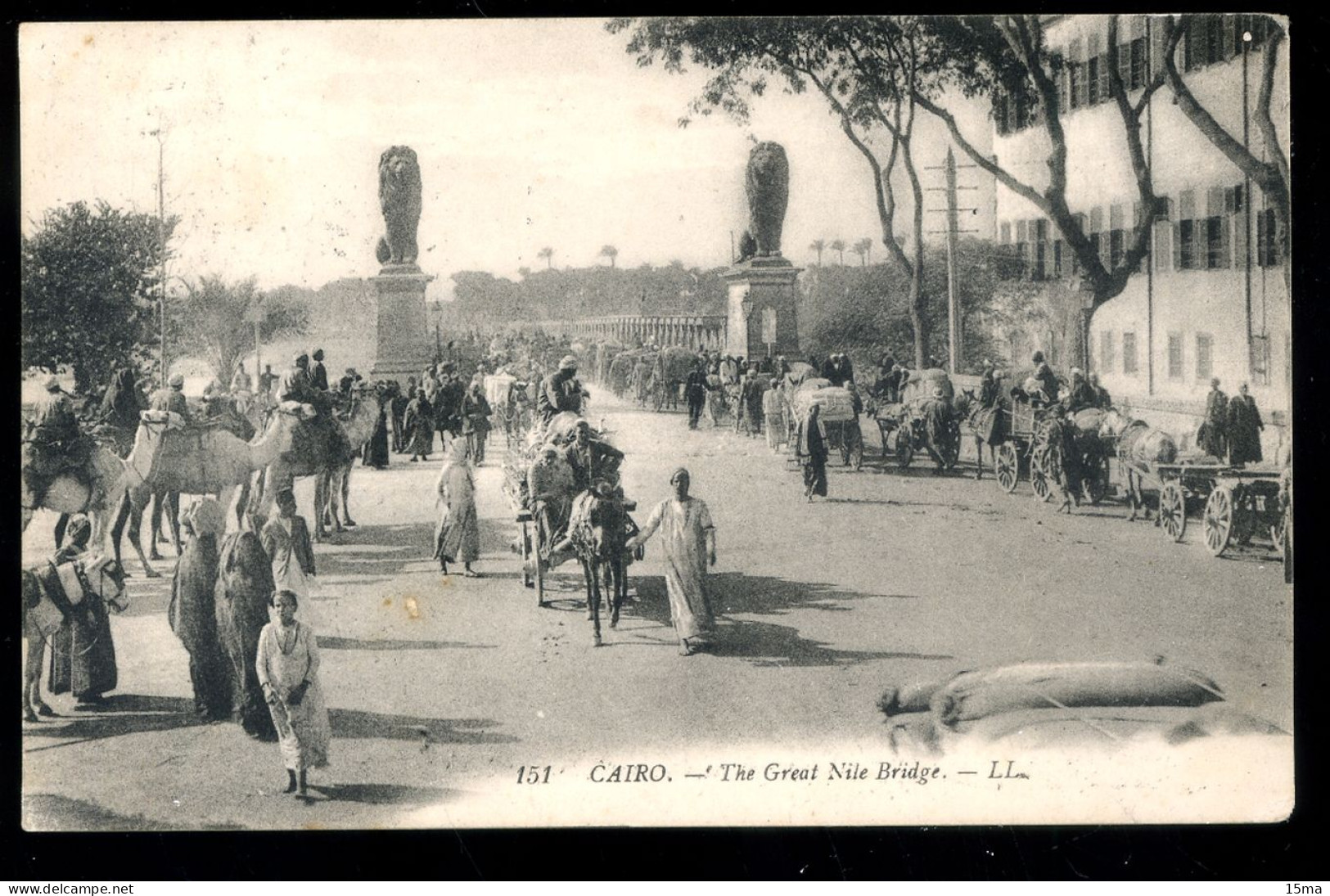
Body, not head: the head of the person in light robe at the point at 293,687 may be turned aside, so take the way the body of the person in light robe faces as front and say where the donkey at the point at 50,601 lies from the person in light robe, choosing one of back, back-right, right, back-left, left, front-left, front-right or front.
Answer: back-right

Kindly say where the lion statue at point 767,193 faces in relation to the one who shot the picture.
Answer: facing the viewer

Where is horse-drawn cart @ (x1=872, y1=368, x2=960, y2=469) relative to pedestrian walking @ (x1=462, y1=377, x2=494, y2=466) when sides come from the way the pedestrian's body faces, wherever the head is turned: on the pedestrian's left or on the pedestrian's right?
on the pedestrian's left

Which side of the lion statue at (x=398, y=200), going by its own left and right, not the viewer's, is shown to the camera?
front

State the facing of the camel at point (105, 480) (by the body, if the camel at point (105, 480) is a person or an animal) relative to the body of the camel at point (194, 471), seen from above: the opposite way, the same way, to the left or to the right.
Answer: the same way

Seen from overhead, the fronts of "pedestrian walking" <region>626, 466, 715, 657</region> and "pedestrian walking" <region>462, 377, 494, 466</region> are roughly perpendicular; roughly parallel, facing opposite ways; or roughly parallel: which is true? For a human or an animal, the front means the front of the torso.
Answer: roughly parallel

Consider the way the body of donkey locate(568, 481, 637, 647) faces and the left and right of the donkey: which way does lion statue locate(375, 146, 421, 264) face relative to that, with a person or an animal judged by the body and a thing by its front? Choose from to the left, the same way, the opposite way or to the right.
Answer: the same way

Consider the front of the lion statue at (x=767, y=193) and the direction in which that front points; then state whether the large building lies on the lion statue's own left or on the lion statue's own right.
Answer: on the lion statue's own left

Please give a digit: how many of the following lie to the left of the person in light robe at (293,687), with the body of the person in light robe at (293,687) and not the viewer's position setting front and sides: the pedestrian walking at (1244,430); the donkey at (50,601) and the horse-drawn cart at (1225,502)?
2

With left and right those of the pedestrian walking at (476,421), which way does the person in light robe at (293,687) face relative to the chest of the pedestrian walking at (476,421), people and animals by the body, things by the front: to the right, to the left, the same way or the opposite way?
the same way

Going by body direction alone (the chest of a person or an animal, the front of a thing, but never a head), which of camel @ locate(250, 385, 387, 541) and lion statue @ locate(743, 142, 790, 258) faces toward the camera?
the lion statue
